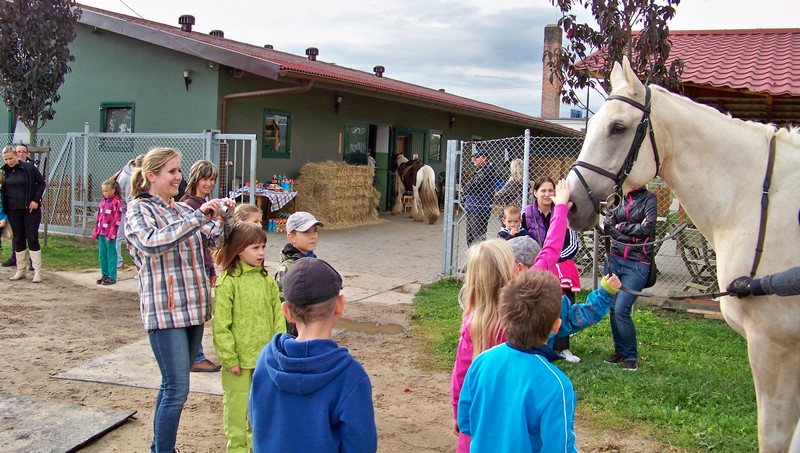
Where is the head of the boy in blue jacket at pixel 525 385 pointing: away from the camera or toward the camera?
away from the camera

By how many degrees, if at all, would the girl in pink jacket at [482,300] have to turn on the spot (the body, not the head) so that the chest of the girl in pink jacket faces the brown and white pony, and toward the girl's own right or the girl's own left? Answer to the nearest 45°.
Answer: approximately 45° to the girl's own left

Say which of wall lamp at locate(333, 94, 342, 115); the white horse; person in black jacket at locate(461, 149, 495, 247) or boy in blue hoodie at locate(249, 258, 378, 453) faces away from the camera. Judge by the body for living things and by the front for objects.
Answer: the boy in blue hoodie

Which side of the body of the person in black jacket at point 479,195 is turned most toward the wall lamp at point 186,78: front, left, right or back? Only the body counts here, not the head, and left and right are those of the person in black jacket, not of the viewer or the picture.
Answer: right

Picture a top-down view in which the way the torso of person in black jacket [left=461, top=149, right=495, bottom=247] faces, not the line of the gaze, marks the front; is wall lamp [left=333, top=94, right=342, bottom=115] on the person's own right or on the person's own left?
on the person's own right

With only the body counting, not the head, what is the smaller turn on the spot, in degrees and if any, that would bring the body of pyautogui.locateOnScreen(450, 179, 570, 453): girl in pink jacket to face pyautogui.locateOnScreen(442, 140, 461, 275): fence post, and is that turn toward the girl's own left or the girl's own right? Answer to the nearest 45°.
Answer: approximately 45° to the girl's own left

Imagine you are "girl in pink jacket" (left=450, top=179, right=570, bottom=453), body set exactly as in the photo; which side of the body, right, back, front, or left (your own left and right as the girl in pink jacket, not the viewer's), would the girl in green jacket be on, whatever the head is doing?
left

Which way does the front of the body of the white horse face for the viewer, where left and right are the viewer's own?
facing to the left of the viewer

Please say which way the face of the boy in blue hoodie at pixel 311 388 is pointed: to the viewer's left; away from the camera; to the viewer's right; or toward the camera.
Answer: away from the camera

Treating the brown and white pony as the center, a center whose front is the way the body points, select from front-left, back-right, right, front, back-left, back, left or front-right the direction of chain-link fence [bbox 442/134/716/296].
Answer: back-left

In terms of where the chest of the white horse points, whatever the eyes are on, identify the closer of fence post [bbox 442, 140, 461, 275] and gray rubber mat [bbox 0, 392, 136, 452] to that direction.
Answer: the gray rubber mat

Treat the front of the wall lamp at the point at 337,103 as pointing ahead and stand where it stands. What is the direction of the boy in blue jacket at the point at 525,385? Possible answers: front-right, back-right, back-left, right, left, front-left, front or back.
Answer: front-right

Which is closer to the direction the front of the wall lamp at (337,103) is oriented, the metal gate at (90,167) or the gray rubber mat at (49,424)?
the gray rubber mat
